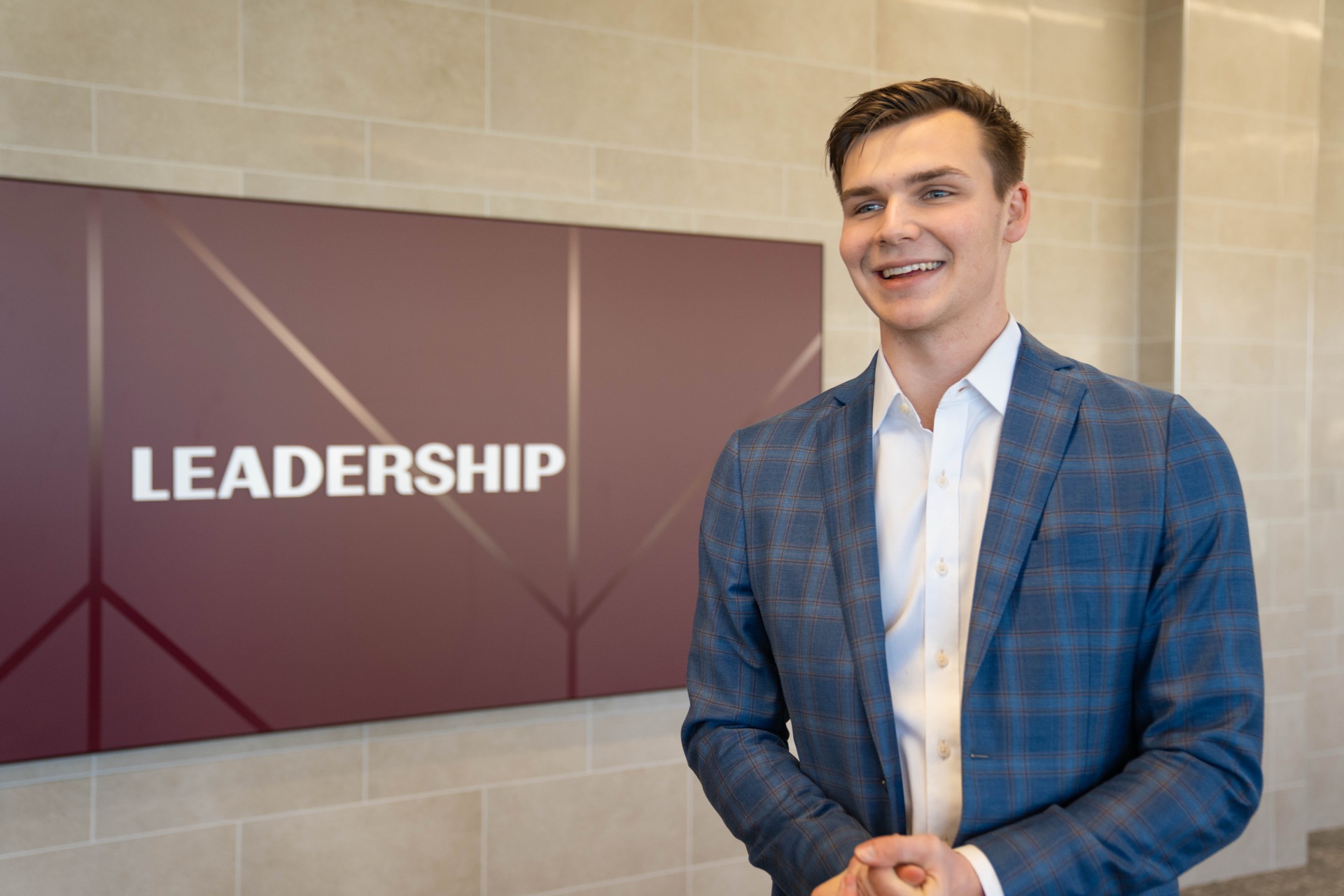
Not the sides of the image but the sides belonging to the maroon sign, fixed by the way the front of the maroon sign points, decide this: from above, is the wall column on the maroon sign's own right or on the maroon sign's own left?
on the maroon sign's own left

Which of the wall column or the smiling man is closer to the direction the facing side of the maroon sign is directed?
the smiling man

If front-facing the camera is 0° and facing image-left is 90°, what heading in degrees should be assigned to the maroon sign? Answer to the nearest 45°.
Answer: approximately 315°
